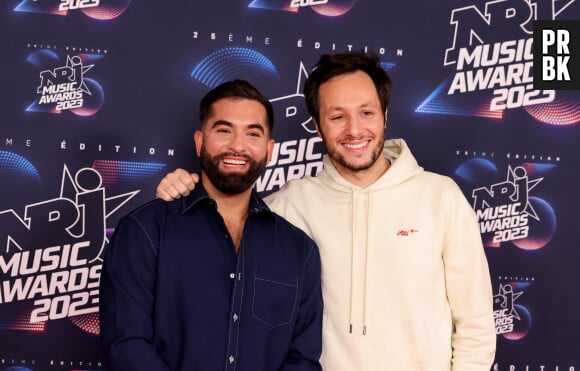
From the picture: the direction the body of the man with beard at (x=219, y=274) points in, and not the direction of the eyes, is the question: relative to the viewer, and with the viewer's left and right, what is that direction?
facing the viewer
